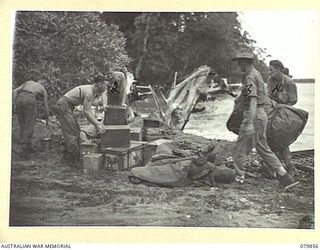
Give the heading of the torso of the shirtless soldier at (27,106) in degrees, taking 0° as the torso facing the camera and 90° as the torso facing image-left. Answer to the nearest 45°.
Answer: approximately 225°

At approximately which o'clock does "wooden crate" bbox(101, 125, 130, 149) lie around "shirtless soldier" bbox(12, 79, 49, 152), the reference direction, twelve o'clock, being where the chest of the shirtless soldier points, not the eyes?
The wooden crate is roughly at 2 o'clock from the shirtless soldier.

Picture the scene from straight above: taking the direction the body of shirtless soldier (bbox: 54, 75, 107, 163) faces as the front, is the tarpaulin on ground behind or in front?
in front

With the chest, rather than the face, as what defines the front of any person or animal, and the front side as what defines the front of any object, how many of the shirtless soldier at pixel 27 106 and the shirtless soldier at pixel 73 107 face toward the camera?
0

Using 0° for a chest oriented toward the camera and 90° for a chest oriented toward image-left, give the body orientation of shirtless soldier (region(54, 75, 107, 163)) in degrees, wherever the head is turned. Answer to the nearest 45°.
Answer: approximately 270°

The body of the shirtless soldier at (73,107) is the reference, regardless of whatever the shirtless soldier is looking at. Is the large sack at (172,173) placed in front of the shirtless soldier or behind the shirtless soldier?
in front
